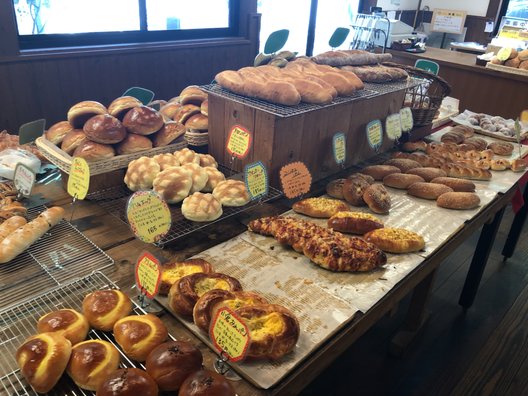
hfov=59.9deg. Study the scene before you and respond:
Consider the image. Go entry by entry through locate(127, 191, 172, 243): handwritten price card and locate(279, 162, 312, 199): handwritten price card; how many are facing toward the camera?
2

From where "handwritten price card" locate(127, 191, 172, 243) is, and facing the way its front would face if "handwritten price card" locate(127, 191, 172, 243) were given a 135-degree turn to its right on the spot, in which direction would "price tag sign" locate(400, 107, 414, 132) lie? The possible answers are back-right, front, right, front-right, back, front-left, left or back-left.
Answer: right

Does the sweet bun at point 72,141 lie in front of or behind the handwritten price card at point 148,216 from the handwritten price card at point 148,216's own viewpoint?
behind

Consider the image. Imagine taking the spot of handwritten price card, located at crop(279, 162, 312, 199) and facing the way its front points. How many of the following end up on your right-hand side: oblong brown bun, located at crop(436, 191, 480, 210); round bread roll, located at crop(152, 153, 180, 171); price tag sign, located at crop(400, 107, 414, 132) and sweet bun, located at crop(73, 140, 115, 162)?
2

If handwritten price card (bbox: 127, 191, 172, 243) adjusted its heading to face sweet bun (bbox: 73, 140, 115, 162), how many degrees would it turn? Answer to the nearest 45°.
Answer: approximately 180°

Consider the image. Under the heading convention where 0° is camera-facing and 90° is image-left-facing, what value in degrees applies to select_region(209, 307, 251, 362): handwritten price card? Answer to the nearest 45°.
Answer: approximately 0°

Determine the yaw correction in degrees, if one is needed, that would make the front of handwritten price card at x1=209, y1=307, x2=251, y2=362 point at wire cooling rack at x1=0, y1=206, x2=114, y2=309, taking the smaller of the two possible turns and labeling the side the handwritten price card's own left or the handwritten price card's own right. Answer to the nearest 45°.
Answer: approximately 135° to the handwritten price card's own right
